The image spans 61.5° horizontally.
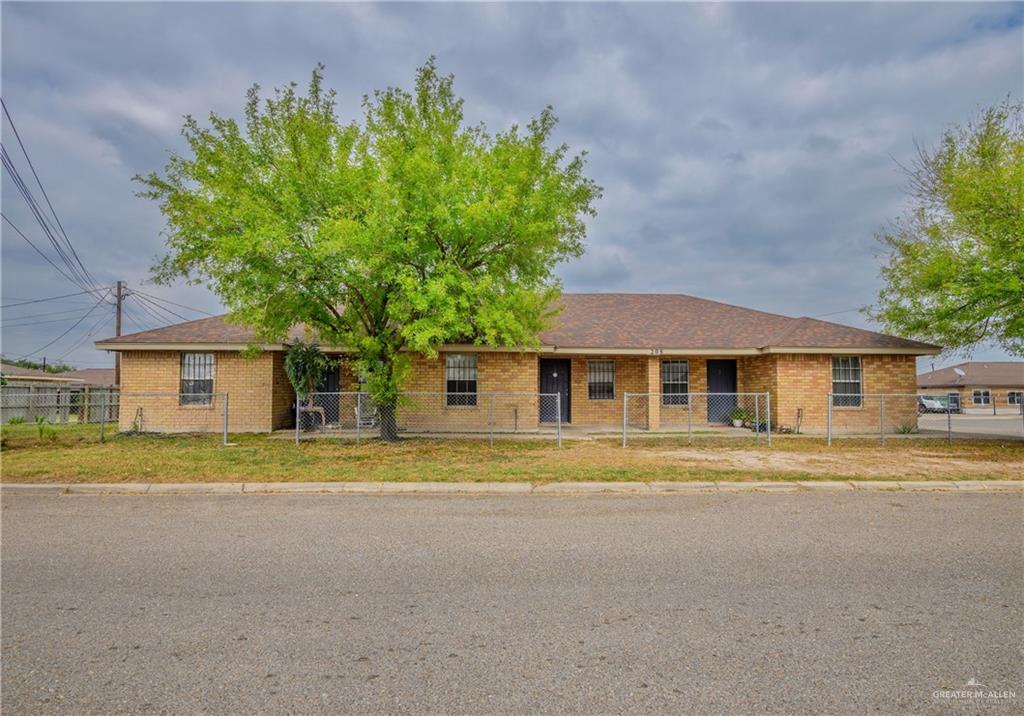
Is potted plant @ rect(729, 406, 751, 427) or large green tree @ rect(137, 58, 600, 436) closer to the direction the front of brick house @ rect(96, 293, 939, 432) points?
the large green tree

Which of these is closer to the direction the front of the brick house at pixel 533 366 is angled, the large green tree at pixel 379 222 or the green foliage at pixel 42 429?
the large green tree

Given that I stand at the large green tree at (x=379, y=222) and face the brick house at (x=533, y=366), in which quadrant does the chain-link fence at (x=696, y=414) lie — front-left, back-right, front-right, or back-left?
front-right

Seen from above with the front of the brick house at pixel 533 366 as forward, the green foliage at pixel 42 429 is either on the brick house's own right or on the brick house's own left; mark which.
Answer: on the brick house's own right

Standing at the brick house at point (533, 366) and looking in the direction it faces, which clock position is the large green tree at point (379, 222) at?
The large green tree is roughly at 1 o'clock from the brick house.

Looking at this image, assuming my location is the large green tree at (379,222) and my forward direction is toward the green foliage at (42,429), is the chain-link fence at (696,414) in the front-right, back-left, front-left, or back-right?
back-right

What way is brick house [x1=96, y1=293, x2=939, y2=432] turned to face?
toward the camera
